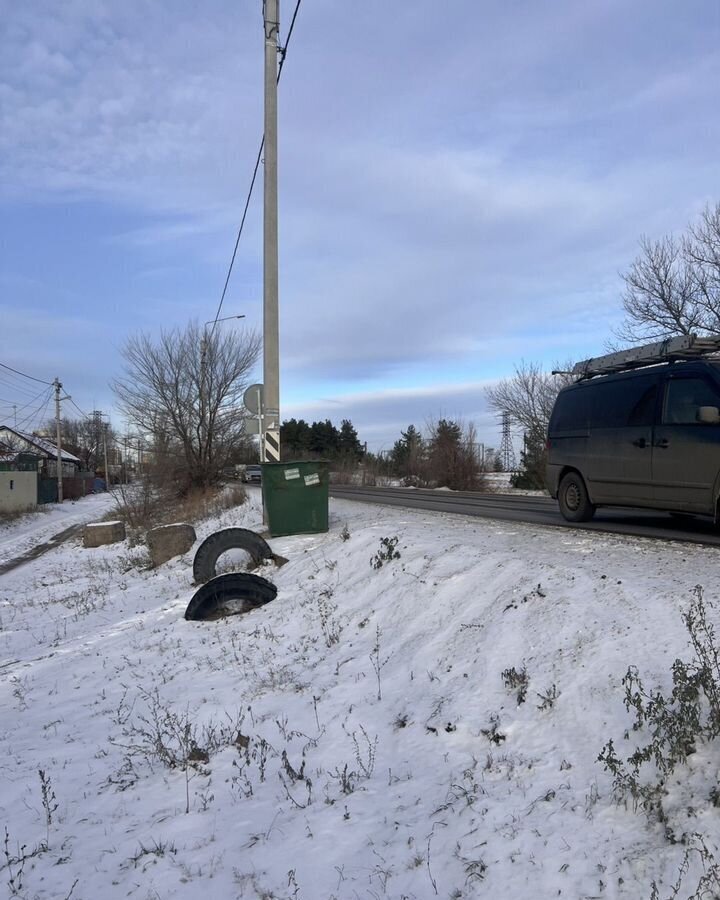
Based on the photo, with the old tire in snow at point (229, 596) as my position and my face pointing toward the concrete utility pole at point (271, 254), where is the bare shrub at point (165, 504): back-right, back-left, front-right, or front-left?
front-left

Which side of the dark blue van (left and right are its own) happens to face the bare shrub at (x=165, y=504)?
back

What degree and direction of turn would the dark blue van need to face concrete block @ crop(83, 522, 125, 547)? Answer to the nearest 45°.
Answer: approximately 180°

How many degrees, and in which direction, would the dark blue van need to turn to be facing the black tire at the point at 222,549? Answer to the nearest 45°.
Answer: approximately 135° to its right

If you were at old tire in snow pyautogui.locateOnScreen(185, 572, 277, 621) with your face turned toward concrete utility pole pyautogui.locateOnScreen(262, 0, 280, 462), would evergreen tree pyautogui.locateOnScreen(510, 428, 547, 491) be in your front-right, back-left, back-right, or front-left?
front-right

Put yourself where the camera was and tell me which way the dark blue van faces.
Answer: facing the viewer and to the right of the viewer

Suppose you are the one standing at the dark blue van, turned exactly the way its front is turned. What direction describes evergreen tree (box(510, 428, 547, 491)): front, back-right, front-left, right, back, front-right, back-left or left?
back-left

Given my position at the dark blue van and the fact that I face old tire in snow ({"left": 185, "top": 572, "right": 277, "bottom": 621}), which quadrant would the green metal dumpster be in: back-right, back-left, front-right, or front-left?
front-right

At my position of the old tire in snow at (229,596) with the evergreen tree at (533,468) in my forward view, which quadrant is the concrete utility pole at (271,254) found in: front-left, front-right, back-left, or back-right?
front-left

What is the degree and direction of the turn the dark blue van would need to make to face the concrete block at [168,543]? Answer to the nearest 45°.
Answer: approximately 135° to its right
